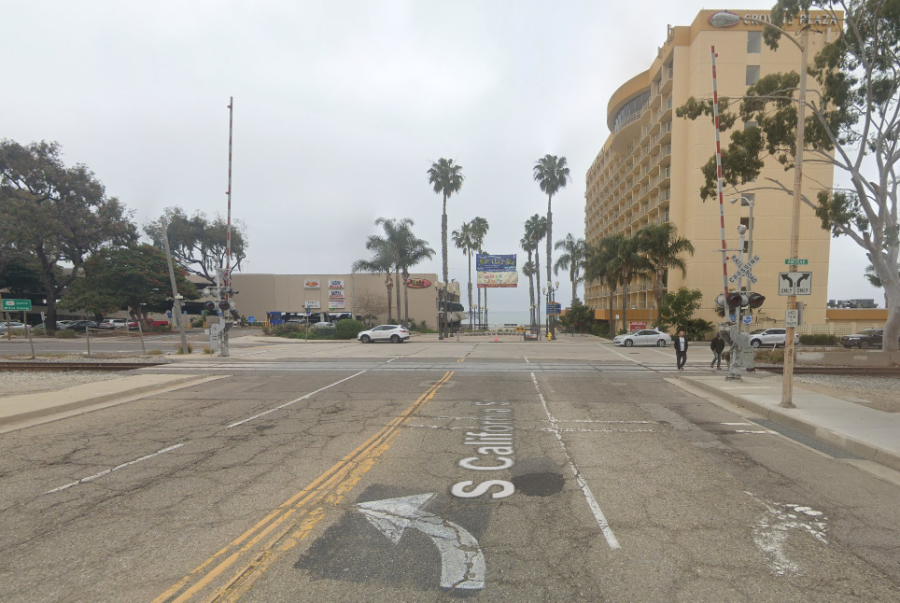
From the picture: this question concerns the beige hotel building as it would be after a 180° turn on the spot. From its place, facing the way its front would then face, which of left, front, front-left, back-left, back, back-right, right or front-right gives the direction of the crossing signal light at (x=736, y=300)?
right

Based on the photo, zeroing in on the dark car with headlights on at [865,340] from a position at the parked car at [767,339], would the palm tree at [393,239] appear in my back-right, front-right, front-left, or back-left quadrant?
back-left

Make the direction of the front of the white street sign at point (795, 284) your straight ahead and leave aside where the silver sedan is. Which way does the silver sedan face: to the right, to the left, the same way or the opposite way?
to the right

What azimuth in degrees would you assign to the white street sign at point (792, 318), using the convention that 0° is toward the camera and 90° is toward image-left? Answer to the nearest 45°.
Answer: approximately 0°

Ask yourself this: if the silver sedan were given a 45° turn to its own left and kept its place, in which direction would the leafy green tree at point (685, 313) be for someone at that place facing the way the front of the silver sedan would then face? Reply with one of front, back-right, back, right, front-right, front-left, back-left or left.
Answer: back

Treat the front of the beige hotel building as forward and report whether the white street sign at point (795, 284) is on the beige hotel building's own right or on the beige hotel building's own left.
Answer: on the beige hotel building's own left

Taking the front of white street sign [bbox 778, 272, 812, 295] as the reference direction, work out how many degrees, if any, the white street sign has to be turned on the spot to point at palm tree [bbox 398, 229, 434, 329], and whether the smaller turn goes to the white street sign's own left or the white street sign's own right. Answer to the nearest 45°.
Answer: approximately 135° to the white street sign's own right

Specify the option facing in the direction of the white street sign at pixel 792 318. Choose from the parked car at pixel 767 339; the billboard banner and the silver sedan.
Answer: the billboard banner

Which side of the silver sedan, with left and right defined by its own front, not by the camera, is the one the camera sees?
left

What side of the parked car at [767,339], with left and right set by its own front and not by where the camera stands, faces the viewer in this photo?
left

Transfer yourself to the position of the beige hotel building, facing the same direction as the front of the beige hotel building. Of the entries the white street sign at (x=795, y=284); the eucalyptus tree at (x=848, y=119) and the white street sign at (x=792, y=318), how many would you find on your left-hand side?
3

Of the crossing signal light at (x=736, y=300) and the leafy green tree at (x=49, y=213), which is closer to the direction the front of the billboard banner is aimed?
the crossing signal light
